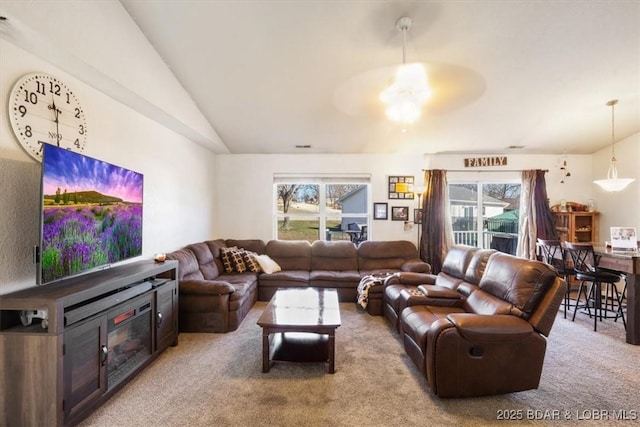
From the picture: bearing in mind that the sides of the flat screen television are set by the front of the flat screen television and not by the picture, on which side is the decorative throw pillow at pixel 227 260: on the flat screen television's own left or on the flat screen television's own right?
on the flat screen television's own left

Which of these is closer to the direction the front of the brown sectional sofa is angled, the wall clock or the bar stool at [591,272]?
the wall clock

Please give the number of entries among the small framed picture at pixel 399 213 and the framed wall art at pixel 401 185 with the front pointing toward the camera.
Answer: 2

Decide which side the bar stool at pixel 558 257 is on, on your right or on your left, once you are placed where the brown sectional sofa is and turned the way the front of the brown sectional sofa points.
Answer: on your left

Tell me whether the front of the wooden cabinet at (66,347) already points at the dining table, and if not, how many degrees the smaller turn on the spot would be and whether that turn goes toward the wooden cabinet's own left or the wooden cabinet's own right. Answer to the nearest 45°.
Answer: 0° — it already faces it

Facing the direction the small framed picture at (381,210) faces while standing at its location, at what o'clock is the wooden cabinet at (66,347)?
The wooden cabinet is roughly at 1 o'clock from the small framed picture.

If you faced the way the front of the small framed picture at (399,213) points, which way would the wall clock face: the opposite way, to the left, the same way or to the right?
to the left

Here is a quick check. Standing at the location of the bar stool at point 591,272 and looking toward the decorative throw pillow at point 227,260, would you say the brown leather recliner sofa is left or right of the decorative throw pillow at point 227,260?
left

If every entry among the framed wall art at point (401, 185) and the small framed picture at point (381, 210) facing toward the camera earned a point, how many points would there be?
2

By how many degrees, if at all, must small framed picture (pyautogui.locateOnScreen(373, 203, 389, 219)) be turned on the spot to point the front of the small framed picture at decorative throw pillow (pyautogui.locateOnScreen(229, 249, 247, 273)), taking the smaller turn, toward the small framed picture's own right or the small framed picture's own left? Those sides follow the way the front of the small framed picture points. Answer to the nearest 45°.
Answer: approximately 45° to the small framed picture's own right

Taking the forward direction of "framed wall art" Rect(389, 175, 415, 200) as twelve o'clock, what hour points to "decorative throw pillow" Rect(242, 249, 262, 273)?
The decorative throw pillow is roughly at 2 o'clock from the framed wall art.
